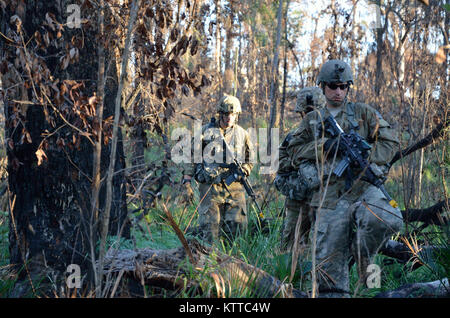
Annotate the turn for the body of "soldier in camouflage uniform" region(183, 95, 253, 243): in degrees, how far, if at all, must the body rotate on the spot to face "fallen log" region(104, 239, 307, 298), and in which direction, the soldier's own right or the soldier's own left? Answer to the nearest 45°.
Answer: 0° — they already face it

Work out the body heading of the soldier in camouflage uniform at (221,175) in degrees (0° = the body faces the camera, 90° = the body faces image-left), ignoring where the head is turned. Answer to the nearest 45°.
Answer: approximately 0°

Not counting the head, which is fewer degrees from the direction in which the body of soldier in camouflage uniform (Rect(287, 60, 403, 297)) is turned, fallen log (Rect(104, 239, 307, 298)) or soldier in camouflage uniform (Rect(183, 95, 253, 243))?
the fallen log

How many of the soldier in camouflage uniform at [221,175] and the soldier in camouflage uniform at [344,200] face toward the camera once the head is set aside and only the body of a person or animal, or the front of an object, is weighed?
2

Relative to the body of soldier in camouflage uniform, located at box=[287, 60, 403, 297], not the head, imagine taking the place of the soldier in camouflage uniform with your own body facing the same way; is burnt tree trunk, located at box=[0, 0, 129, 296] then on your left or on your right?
on your right
